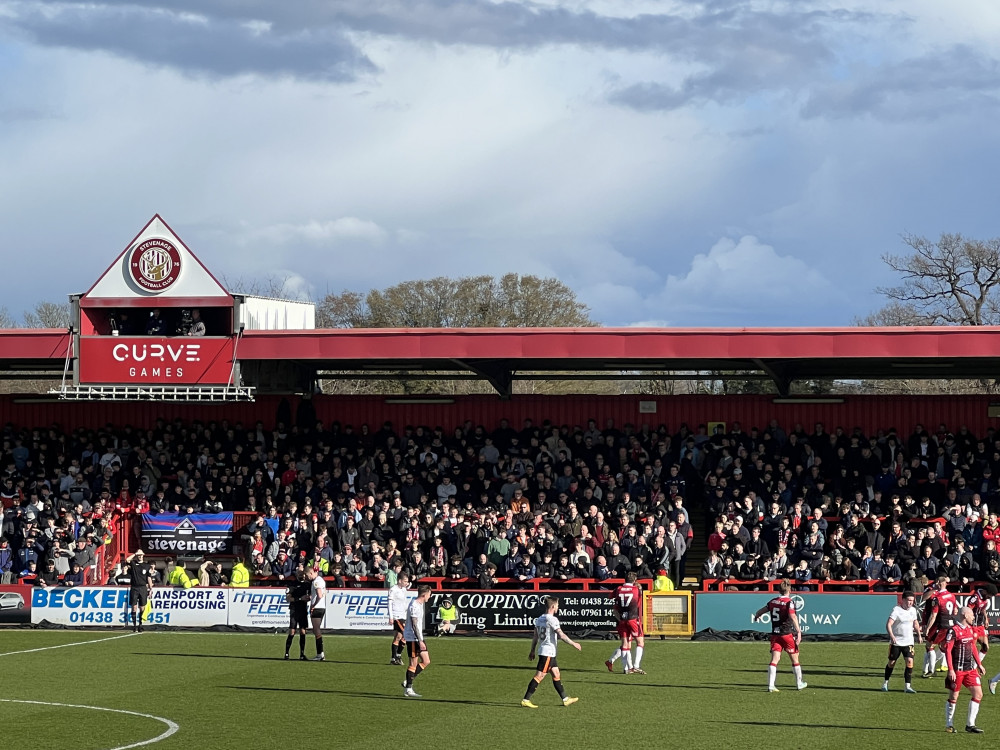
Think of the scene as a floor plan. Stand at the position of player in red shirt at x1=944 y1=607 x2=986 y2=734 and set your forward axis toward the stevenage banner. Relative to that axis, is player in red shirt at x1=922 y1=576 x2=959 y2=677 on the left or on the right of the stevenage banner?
right

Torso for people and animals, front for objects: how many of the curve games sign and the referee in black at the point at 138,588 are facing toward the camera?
2

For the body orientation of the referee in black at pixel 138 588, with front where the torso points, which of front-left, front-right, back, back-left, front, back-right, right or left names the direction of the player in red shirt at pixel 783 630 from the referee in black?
front-left

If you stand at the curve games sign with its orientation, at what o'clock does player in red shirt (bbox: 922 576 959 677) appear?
The player in red shirt is roughly at 11 o'clock from the curve games sign.

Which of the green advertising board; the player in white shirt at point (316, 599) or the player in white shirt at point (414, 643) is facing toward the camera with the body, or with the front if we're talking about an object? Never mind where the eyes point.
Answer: the green advertising board

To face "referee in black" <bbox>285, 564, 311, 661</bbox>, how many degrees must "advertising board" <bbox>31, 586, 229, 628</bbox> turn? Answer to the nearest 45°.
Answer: approximately 45° to its left

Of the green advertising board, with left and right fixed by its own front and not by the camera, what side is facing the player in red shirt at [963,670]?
front

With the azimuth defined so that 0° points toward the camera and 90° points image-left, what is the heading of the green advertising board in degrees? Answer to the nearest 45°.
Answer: approximately 0°

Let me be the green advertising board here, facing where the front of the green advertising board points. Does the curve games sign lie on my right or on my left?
on my right
